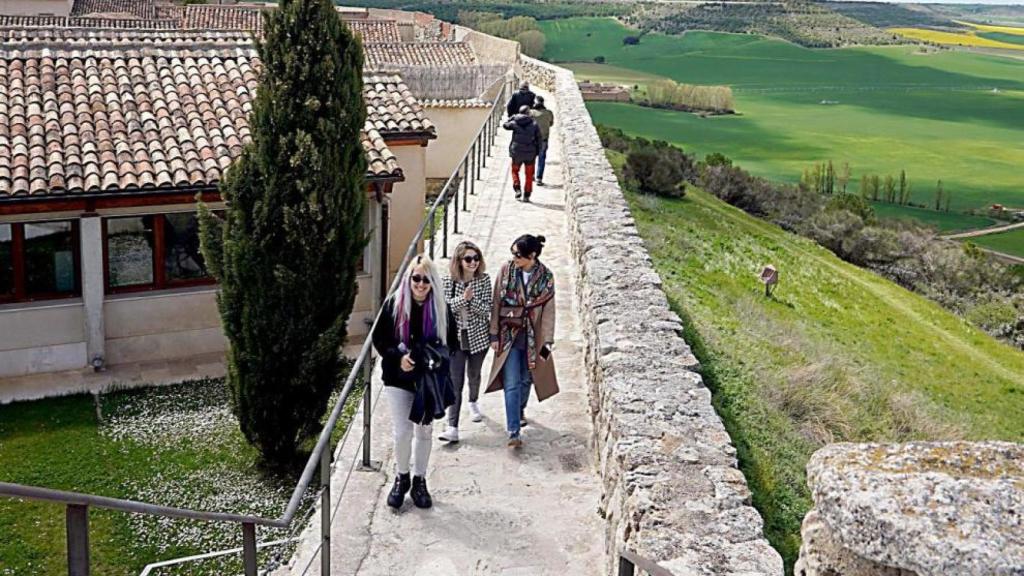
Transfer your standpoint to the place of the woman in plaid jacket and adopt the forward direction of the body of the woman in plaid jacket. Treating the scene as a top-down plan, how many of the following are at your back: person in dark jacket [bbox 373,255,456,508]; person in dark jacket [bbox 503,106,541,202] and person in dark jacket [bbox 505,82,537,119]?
2

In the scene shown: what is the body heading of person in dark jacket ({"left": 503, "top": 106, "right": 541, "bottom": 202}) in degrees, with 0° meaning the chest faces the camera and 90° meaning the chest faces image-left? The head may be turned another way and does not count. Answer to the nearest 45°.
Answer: approximately 180°

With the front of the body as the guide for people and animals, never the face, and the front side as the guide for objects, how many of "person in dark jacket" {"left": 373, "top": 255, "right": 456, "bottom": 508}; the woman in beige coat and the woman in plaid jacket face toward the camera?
3

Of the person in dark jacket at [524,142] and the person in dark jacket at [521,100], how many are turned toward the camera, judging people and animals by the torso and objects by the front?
0

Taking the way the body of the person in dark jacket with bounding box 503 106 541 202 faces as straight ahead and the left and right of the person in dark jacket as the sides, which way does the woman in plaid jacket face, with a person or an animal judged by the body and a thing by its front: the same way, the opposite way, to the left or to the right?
the opposite way

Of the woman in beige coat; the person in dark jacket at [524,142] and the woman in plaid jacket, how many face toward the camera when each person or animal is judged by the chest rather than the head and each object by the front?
2

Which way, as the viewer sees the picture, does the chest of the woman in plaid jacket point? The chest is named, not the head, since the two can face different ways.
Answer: toward the camera

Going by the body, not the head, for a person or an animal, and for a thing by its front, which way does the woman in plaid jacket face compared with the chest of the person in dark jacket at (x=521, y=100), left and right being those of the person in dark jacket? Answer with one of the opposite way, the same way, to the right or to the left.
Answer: the opposite way

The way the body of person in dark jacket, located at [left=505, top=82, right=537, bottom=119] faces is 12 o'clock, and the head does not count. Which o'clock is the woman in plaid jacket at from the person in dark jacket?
The woman in plaid jacket is roughly at 6 o'clock from the person in dark jacket.

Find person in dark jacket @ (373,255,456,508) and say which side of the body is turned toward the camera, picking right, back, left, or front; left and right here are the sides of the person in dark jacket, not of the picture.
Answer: front

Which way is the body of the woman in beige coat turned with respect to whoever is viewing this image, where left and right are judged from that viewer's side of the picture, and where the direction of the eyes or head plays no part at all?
facing the viewer

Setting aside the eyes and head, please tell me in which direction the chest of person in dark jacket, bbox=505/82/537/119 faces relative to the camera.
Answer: away from the camera

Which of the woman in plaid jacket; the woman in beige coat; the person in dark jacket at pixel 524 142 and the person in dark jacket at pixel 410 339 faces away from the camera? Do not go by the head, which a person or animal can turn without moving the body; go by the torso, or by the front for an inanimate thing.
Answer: the person in dark jacket at pixel 524 142

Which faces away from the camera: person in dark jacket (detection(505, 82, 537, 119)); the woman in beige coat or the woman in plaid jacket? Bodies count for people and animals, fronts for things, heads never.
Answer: the person in dark jacket
